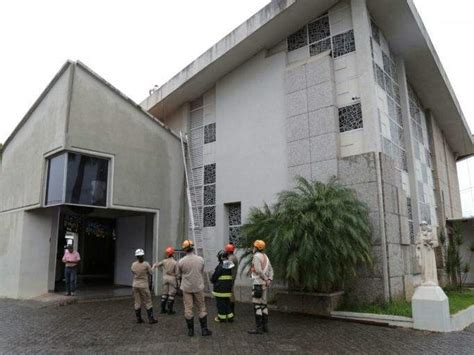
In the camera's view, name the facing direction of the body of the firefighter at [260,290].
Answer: to the viewer's left

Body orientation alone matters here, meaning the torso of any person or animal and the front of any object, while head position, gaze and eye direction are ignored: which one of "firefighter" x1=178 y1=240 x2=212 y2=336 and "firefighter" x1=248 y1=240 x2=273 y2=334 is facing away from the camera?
"firefighter" x1=178 y1=240 x2=212 y2=336

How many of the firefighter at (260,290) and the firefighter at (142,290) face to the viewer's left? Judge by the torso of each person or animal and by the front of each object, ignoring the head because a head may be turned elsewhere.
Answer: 1

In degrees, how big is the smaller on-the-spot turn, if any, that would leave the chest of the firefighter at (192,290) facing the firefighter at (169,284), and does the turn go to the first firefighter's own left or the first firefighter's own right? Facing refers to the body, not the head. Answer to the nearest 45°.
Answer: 0° — they already face them

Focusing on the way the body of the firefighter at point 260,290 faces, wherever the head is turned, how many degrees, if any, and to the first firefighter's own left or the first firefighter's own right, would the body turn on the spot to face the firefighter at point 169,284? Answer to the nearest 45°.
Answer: approximately 45° to the first firefighter's own right

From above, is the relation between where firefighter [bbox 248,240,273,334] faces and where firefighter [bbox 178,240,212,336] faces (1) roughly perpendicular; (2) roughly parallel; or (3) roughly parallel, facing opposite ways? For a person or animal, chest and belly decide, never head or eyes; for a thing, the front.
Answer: roughly perpendicular

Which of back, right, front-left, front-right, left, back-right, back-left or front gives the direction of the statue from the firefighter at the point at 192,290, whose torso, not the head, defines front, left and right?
right

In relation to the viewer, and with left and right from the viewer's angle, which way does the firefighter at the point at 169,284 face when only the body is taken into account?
facing away from the viewer and to the left of the viewer

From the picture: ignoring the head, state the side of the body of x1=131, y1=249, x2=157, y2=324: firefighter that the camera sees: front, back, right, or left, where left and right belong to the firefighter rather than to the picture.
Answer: back

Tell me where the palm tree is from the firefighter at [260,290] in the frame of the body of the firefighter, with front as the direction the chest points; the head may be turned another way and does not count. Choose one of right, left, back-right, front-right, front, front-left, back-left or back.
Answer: back-right

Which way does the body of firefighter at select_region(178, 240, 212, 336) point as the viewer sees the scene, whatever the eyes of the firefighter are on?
away from the camera

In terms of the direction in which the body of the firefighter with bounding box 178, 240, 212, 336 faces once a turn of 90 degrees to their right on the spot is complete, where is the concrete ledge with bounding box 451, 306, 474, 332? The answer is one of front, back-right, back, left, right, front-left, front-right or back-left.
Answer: front

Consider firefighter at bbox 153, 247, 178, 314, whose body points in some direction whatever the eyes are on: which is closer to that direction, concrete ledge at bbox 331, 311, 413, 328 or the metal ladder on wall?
the metal ladder on wall
